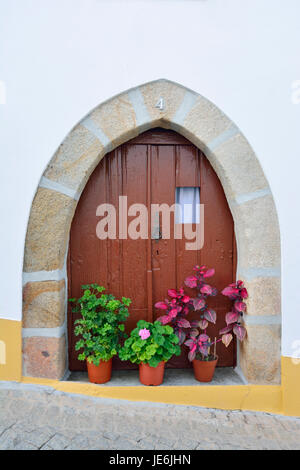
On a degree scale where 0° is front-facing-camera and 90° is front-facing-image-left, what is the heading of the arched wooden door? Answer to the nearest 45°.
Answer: approximately 0°
